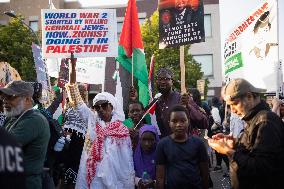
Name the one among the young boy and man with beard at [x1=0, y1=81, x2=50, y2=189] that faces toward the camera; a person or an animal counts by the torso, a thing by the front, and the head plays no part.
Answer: the young boy

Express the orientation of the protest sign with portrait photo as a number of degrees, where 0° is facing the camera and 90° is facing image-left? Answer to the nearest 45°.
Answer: approximately 0°

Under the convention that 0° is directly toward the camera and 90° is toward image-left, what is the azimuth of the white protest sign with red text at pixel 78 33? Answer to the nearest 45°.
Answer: approximately 0°

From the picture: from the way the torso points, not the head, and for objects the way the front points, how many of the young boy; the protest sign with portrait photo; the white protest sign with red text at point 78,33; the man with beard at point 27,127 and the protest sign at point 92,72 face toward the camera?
4

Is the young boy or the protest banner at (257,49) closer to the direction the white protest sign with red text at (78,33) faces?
the young boy

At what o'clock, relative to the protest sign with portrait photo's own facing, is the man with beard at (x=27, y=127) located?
The man with beard is roughly at 1 o'clock from the protest sign with portrait photo.

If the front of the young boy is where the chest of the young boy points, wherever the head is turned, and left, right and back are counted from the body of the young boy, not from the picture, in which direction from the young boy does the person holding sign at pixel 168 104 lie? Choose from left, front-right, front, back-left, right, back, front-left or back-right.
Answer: back

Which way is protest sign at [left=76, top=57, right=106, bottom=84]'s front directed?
toward the camera

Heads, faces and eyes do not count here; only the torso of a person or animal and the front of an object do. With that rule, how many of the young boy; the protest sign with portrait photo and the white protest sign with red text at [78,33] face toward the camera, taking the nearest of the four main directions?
3

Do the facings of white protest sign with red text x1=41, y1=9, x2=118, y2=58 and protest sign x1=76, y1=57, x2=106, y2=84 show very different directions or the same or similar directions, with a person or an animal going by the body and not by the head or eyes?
same or similar directions

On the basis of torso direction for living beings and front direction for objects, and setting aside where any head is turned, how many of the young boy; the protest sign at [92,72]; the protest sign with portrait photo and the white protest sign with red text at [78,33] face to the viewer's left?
0

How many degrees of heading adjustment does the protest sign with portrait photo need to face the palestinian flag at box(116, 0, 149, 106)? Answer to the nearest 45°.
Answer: approximately 90° to its right
